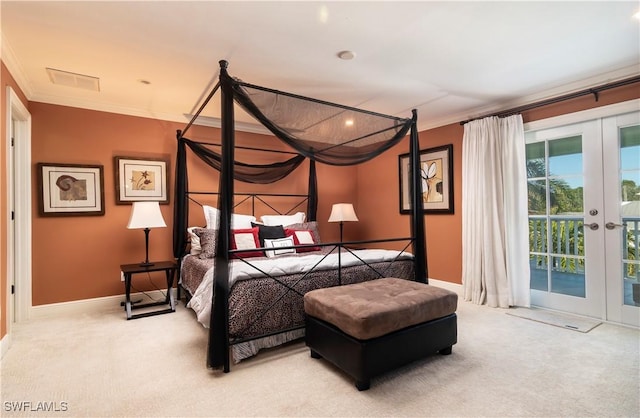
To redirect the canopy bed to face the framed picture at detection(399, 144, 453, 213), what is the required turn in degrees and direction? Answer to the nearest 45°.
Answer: approximately 90° to its left

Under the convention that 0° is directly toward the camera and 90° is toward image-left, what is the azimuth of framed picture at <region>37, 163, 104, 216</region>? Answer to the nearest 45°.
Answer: approximately 0°

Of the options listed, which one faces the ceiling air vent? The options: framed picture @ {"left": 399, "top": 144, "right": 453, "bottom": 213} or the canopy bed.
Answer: the framed picture

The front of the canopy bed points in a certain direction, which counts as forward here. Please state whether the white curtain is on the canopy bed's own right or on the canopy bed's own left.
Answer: on the canopy bed's own left

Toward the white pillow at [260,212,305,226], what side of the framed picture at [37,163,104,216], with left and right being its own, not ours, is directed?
left

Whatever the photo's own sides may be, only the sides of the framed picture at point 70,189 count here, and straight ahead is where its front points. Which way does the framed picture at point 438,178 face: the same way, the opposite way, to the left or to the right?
to the right

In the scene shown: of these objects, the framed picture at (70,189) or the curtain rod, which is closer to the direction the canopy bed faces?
the curtain rod
